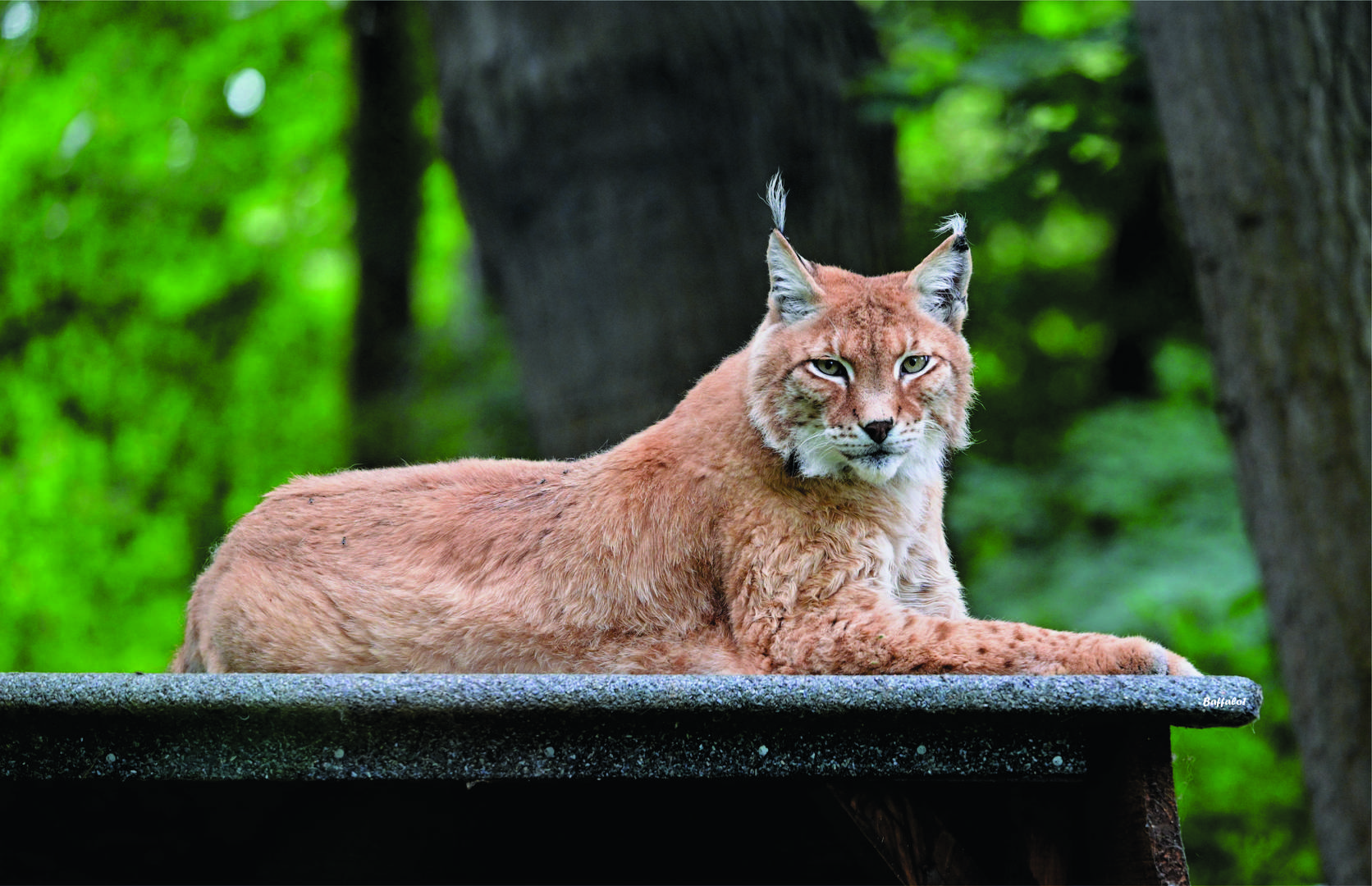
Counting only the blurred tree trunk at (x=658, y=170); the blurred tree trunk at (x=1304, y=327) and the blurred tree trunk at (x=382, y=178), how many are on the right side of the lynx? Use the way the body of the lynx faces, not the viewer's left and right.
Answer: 0

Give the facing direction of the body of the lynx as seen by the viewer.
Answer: to the viewer's right

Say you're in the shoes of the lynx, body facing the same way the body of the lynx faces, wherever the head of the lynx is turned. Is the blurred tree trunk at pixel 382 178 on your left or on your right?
on your left

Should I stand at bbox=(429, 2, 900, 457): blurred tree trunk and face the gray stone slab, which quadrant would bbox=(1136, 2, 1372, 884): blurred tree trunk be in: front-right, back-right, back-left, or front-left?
front-left

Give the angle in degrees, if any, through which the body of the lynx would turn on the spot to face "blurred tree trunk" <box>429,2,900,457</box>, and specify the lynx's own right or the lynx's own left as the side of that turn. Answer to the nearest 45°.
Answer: approximately 90° to the lynx's own left
